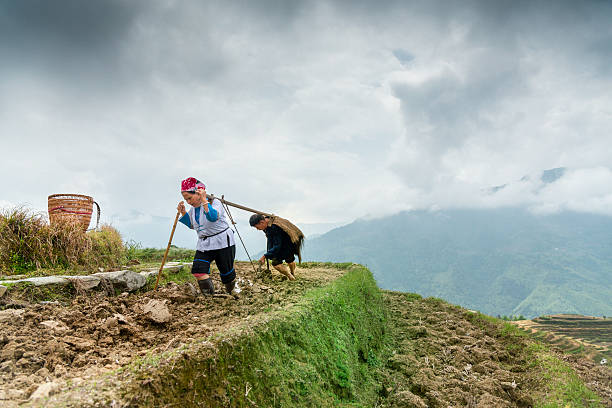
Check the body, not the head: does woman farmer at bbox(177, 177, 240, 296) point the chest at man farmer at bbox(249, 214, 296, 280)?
no

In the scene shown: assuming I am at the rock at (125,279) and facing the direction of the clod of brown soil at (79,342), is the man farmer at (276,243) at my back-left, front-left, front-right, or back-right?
back-left

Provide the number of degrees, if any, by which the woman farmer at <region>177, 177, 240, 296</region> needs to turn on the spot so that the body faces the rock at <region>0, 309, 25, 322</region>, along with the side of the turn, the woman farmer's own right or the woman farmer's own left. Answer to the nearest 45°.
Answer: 0° — they already face it

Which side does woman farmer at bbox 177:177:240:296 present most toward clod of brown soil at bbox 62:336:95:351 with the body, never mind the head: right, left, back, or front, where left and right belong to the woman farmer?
front

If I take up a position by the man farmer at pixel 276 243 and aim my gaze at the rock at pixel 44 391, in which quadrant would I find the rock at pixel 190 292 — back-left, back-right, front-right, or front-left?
front-right

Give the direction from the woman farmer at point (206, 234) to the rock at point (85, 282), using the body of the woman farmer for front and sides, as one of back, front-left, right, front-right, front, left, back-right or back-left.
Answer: front-right

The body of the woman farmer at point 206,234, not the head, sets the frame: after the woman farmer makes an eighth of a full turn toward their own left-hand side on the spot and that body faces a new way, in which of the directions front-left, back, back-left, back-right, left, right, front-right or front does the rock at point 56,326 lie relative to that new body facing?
front-right

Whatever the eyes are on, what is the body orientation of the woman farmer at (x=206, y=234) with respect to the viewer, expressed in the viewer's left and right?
facing the viewer and to the left of the viewer

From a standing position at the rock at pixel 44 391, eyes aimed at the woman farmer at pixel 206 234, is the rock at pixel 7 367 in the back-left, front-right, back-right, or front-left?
front-left

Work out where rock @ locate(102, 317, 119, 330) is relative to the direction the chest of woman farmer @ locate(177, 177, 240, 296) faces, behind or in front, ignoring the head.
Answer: in front

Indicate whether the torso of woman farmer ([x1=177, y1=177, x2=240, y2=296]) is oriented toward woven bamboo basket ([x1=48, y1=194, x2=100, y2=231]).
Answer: no

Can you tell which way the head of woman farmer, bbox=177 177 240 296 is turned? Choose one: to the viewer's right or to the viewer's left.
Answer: to the viewer's left
